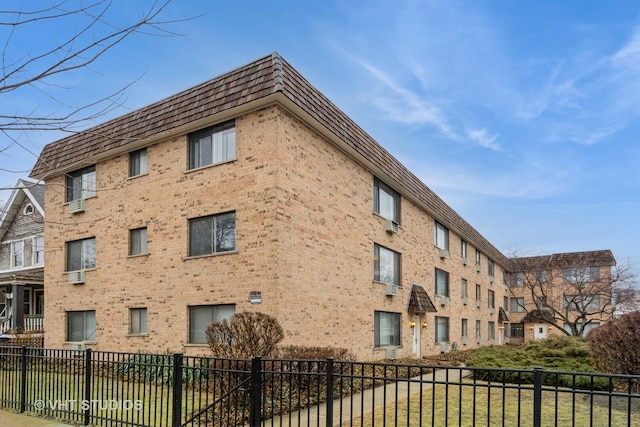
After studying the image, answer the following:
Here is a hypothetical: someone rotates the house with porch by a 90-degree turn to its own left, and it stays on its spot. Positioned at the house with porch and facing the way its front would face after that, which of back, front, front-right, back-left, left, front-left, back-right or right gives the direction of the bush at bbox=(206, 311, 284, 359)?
front-right

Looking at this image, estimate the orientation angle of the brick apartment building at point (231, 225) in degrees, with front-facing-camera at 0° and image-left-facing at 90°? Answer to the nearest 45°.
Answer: approximately 315°

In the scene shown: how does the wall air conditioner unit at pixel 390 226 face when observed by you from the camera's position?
facing the viewer and to the right of the viewer

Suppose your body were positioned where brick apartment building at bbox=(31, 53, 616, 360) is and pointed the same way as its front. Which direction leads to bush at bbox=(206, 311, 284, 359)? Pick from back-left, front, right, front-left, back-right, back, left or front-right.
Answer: front-right

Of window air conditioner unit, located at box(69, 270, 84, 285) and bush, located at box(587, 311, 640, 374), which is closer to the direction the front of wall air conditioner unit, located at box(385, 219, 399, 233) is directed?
the bush

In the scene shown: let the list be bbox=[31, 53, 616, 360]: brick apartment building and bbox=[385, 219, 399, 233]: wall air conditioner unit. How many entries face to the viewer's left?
0

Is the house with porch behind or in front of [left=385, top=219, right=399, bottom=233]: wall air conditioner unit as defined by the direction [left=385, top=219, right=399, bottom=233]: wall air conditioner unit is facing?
behind

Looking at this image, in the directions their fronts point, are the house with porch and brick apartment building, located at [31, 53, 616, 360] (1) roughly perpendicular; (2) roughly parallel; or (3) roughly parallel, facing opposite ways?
roughly perpendicular

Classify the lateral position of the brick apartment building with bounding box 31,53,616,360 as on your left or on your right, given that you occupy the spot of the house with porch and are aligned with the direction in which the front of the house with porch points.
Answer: on your left

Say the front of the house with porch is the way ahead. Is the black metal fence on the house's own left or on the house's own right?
on the house's own left

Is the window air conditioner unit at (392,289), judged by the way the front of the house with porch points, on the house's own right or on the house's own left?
on the house's own left

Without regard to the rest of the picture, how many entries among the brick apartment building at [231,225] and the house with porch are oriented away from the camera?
0

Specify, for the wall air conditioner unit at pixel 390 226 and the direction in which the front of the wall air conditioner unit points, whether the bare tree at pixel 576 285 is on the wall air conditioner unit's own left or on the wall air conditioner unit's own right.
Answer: on the wall air conditioner unit's own left

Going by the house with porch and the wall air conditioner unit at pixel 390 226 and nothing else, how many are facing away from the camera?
0

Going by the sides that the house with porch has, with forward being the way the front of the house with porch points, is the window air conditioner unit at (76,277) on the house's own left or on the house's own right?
on the house's own left
